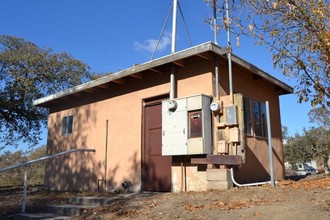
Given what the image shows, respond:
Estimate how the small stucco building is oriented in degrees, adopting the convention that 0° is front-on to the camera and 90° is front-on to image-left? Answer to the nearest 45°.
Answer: approximately 45°

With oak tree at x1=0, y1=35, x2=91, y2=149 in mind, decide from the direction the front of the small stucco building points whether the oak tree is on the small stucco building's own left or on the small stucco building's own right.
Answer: on the small stucco building's own right
